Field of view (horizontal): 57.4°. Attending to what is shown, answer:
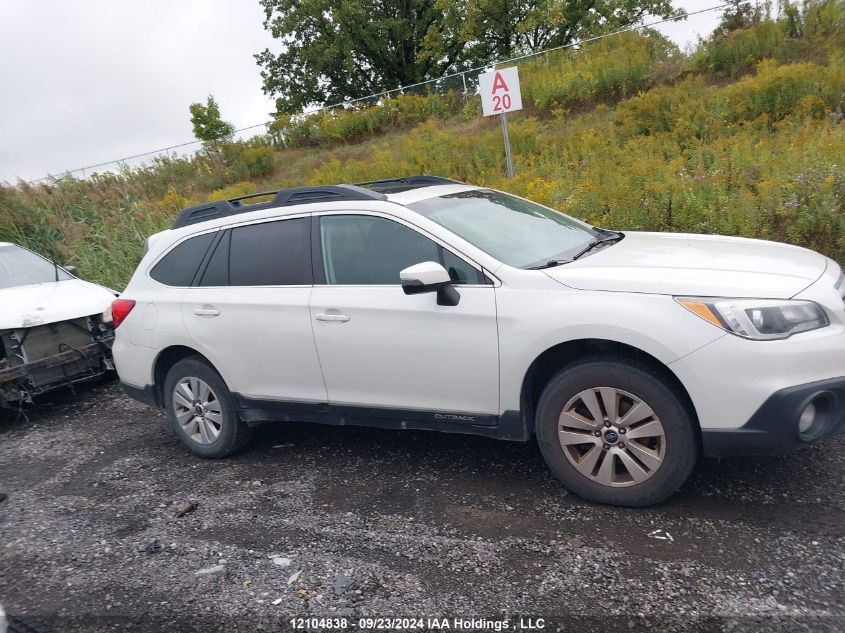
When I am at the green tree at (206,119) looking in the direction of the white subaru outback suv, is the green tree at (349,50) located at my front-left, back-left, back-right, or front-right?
back-left

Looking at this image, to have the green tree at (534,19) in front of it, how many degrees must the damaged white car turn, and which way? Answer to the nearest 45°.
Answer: approximately 90° to its left

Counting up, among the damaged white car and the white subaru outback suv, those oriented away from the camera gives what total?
0

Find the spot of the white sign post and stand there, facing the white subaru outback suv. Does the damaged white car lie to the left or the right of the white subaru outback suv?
right

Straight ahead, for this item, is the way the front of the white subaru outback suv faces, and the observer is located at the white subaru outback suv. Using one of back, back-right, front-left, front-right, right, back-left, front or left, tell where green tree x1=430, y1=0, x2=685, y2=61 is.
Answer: back-left

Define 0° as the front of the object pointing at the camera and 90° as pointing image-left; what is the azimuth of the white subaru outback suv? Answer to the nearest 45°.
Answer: approximately 315°

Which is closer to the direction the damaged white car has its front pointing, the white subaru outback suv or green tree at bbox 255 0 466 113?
the white subaru outback suv

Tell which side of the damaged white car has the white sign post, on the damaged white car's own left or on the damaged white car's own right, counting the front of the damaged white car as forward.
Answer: on the damaged white car's own left

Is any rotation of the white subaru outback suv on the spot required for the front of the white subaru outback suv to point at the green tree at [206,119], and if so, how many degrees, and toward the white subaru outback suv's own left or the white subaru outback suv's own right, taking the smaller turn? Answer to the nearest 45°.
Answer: approximately 135° to the white subaru outback suv's own left

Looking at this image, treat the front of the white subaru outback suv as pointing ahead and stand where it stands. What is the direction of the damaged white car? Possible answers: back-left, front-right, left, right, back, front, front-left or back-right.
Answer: back

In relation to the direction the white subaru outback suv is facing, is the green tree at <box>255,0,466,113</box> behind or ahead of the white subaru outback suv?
behind

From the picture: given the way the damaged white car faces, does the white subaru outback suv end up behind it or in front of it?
in front

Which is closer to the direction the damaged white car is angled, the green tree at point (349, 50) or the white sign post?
the white sign post

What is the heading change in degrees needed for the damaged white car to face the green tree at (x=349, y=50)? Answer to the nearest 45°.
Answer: approximately 90° to its left

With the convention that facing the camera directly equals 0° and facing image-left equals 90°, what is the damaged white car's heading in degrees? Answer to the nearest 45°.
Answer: approximately 315°
